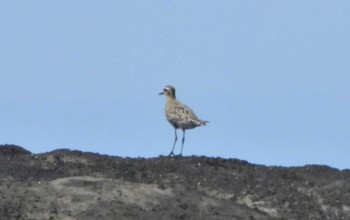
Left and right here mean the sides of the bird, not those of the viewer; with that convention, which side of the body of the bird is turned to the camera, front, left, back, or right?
left
